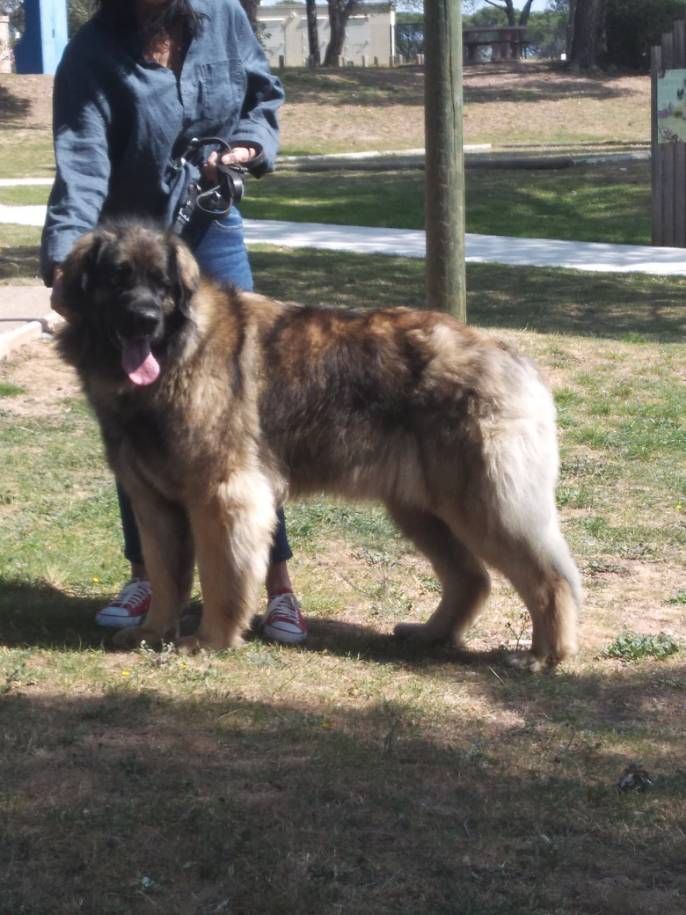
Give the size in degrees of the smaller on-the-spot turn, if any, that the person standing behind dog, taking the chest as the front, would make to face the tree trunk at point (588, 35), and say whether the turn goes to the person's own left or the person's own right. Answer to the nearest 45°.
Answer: approximately 180°

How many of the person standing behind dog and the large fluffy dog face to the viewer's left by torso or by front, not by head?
1

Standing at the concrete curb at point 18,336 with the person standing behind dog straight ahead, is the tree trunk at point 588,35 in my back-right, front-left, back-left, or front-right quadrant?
back-left

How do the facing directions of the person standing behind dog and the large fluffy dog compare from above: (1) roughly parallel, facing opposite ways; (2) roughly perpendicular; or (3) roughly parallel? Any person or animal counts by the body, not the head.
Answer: roughly perpendicular

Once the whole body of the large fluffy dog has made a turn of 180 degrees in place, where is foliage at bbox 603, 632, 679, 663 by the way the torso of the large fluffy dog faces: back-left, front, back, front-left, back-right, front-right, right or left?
front

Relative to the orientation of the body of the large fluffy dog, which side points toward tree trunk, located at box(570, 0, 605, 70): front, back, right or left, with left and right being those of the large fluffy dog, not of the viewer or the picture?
right

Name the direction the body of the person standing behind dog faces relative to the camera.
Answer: toward the camera

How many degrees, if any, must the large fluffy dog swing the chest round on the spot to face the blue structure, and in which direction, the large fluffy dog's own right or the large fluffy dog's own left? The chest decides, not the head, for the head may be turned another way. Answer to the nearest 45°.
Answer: approximately 90° to the large fluffy dog's own right

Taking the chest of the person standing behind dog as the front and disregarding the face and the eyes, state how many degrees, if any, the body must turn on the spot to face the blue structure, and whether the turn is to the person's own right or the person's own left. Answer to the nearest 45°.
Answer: approximately 180°

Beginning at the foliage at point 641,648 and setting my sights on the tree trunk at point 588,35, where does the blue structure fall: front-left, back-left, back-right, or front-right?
front-left

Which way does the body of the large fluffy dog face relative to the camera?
to the viewer's left
